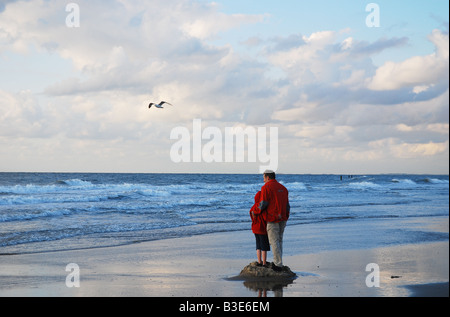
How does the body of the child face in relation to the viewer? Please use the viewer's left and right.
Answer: facing away from the viewer and to the left of the viewer

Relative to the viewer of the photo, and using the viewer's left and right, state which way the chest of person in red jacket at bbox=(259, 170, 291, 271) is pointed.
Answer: facing away from the viewer and to the left of the viewer
